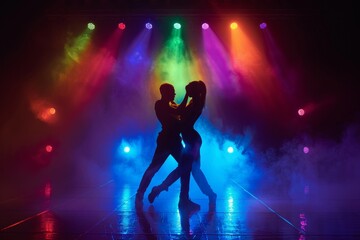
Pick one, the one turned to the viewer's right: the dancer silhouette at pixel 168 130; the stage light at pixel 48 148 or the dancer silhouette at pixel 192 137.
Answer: the dancer silhouette at pixel 168 130

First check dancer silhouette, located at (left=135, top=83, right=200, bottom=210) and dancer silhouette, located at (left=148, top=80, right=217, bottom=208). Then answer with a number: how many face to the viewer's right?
1

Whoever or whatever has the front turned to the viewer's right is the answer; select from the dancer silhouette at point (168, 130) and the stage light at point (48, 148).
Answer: the dancer silhouette

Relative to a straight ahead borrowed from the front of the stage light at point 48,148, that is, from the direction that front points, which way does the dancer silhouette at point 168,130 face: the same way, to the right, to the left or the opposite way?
to the left

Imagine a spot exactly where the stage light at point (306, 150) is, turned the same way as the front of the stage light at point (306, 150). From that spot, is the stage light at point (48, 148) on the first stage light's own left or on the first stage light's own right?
on the first stage light's own right

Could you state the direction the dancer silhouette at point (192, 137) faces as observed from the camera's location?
facing to the left of the viewer

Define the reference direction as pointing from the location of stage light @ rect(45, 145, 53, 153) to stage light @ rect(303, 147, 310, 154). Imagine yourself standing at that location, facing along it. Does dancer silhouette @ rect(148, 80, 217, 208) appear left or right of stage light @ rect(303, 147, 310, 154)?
right

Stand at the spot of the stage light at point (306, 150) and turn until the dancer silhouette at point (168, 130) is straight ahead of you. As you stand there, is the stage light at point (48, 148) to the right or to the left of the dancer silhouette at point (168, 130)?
right

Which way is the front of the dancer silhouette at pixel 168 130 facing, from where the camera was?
facing to the right of the viewer

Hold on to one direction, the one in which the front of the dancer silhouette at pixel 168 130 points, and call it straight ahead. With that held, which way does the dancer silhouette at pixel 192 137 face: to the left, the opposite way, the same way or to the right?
the opposite way

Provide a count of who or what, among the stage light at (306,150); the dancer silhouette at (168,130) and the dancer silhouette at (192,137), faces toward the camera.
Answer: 1
